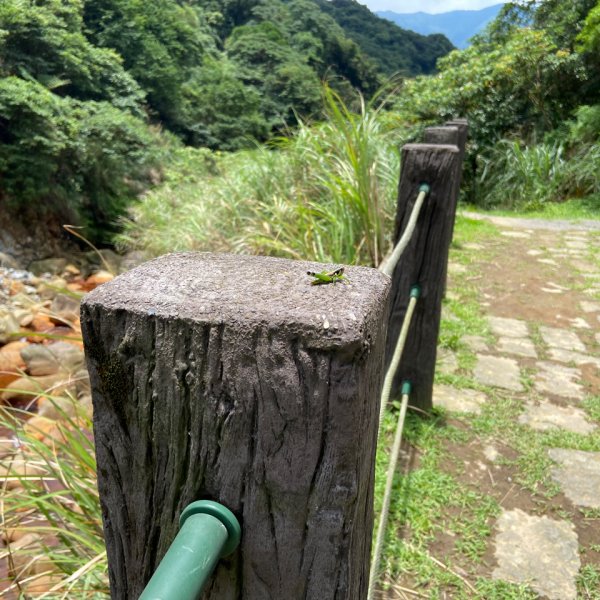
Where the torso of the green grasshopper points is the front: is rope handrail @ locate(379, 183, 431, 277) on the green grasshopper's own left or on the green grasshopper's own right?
on the green grasshopper's own left

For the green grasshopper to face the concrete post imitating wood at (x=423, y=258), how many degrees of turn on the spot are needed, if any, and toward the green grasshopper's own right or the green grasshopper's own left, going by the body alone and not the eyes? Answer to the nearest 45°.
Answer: approximately 90° to the green grasshopper's own left

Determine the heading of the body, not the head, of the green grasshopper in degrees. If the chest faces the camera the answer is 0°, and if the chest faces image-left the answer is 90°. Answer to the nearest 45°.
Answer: approximately 270°
